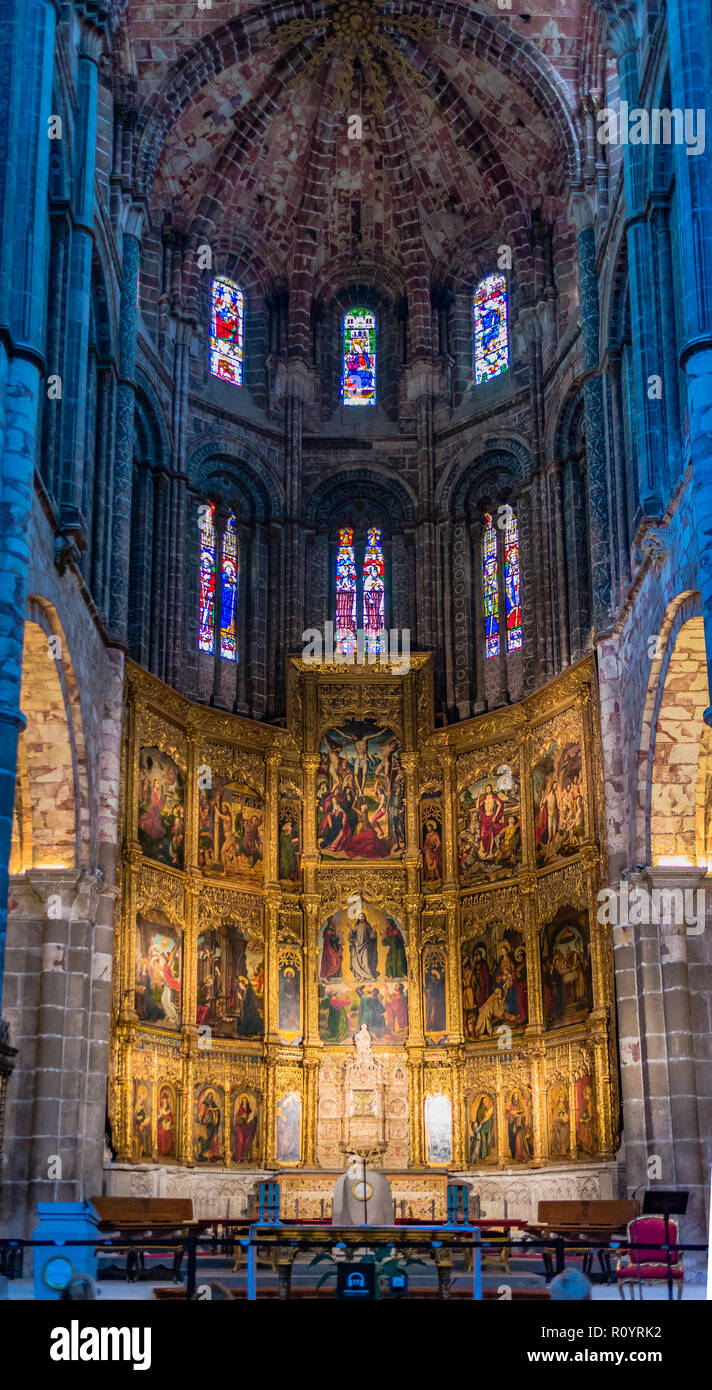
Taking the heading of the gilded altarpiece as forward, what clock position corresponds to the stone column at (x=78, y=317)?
The stone column is roughly at 1 o'clock from the gilded altarpiece.

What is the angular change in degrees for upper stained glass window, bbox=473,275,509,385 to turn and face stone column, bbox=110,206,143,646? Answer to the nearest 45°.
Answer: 0° — it already faces it

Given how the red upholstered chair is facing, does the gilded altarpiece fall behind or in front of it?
behind

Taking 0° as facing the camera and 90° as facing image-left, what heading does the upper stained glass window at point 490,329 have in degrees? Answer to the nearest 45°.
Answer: approximately 45°
